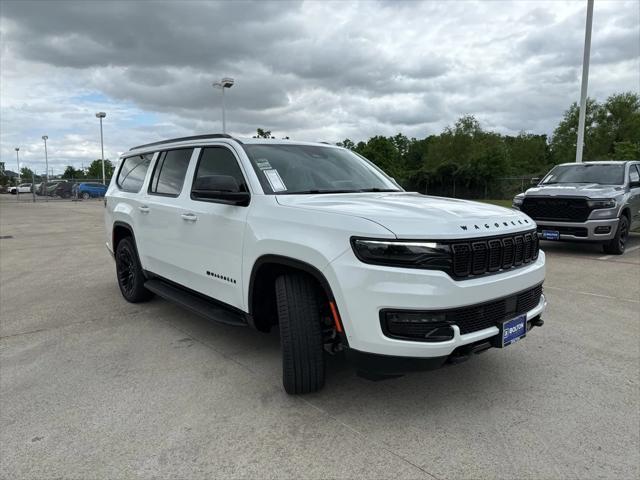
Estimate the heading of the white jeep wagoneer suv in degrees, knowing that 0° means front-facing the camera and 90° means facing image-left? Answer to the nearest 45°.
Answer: approximately 315°

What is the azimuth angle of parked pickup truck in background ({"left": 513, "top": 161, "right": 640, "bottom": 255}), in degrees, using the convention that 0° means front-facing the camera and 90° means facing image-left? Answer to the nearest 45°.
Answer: approximately 45°

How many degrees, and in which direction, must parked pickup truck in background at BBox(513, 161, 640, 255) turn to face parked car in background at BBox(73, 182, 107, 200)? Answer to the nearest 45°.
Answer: approximately 90° to its right

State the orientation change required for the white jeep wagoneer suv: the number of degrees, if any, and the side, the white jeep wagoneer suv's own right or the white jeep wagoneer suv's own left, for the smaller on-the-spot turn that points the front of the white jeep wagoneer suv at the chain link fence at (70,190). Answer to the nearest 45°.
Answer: approximately 180°

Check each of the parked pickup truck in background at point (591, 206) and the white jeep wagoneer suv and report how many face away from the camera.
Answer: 0

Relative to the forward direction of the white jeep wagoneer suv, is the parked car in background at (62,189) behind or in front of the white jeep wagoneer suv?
behind

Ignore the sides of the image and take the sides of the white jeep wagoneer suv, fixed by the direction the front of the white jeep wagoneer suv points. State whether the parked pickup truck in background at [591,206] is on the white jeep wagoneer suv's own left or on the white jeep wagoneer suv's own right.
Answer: on the white jeep wagoneer suv's own left

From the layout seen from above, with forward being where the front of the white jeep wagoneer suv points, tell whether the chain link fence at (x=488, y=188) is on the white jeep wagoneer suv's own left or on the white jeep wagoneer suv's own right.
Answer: on the white jeep wagoneer suv's own left

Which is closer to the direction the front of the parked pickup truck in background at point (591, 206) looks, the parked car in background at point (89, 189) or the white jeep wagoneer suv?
the white jeep wagoneer suv

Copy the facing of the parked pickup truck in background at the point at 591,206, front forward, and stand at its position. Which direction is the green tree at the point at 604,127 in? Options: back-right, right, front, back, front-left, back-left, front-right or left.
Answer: back-right

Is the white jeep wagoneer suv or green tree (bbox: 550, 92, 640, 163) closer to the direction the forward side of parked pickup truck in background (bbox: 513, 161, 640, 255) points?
the white jeep wagoneer suv

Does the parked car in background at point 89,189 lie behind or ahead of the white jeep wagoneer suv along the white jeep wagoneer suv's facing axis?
behind

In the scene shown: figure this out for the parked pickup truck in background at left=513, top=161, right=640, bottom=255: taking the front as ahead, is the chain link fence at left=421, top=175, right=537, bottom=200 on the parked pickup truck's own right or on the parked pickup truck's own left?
on the parked pickup truck's own right

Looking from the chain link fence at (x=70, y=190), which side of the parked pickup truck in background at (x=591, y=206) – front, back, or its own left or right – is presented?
right
